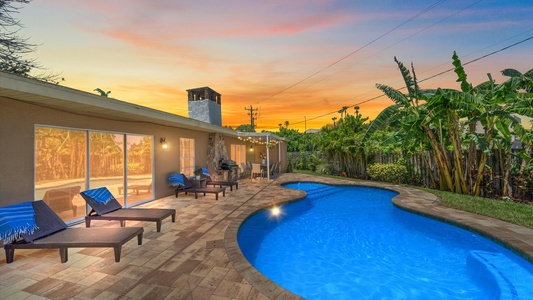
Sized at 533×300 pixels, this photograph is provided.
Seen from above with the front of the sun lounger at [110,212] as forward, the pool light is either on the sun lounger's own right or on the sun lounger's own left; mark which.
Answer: on the sun lounger's own left

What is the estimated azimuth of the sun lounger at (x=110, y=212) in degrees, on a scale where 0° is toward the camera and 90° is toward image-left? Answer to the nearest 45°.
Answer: approximately 315°

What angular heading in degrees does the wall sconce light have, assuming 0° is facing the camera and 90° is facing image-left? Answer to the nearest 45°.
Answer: approximately 315°
